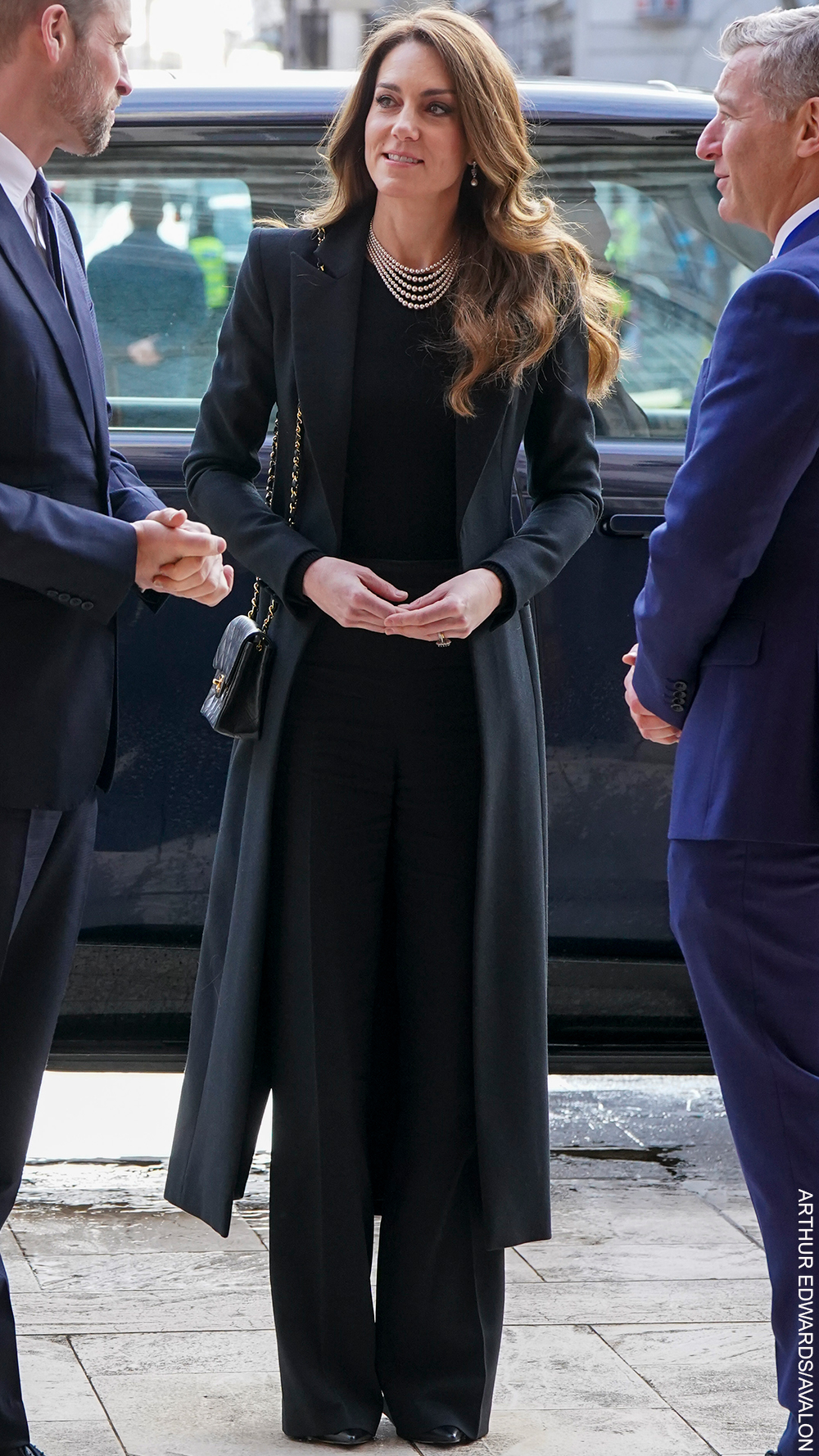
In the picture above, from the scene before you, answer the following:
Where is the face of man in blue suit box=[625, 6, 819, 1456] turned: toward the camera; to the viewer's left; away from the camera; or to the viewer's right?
to the viewer's left

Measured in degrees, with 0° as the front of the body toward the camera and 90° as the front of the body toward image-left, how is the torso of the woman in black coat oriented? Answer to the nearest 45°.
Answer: approximately 0°

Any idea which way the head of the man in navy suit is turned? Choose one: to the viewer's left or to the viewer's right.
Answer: to the viewer's right

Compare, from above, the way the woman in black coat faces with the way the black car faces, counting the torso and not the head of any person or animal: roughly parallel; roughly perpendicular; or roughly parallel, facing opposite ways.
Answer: roughly perpendicular

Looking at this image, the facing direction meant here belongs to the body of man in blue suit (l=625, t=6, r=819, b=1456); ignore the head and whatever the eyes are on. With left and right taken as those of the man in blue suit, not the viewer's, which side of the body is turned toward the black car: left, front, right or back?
right

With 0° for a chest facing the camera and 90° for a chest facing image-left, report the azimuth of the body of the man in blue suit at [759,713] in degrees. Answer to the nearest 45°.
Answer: approximately 90°
